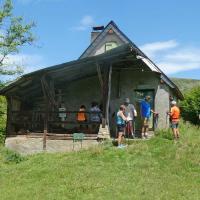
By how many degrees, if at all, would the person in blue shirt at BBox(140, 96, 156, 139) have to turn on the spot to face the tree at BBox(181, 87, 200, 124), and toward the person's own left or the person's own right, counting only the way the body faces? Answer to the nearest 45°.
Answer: approximately 45° to the person's own left

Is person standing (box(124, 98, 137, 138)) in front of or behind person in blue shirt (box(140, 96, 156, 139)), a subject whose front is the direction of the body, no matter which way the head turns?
behind
